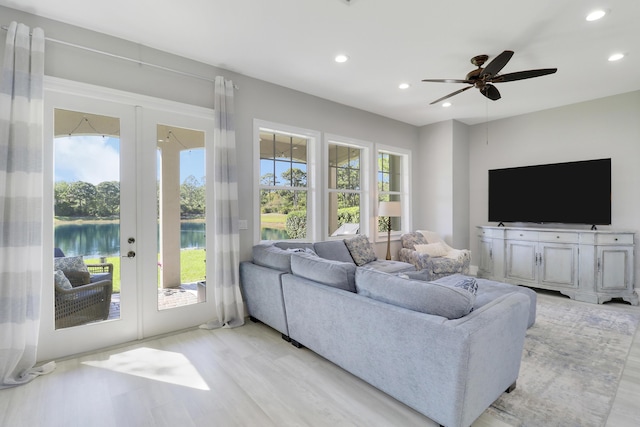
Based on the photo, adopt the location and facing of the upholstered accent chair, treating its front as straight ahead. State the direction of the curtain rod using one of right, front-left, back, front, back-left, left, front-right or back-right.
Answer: right

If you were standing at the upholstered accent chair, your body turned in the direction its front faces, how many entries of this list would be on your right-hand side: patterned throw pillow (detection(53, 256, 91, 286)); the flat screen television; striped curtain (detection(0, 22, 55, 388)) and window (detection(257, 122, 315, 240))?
3

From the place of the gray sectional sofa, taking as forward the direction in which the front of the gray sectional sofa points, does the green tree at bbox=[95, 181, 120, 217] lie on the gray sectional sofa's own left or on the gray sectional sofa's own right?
on the gray sectional sofa's own left

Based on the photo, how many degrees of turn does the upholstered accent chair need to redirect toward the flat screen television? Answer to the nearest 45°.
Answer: approximately 45° to its left

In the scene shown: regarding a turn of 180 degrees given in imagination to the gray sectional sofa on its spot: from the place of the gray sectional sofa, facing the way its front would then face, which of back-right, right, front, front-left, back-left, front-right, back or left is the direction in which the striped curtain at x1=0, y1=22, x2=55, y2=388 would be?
front-right

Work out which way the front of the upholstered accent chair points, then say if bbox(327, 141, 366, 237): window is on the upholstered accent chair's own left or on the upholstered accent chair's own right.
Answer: on the upholstered accent chair's own right

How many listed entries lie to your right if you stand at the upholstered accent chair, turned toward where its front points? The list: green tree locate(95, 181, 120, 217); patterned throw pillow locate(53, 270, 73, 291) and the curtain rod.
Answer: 3

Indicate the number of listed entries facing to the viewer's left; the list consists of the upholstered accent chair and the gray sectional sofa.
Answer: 0

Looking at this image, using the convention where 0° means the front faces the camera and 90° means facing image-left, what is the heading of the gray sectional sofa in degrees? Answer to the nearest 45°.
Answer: approximately 225°

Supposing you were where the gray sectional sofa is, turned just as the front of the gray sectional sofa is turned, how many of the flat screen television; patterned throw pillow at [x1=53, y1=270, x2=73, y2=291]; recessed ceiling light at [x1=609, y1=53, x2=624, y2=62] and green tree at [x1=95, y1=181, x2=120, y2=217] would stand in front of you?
2

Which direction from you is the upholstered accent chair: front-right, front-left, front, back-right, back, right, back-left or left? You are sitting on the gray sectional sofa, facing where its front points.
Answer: front-left

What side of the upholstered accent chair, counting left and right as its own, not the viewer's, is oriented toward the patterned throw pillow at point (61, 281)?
right

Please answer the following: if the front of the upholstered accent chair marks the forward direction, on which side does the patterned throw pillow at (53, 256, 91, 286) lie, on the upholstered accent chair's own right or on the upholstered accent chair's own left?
on the upholstered accent chair's own right

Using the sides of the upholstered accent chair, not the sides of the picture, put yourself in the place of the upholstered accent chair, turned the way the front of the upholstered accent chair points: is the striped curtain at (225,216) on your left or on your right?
on your right

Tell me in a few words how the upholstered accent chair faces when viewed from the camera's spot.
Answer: facing the viewer and to the right of the viewer

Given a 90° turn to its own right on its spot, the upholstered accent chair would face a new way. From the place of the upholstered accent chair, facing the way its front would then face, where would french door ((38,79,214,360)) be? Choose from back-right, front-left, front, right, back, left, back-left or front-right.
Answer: front

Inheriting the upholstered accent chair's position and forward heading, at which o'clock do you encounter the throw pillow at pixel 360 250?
The throw pillow is roughly at 3 o'clock from the upholstered accent chair.
